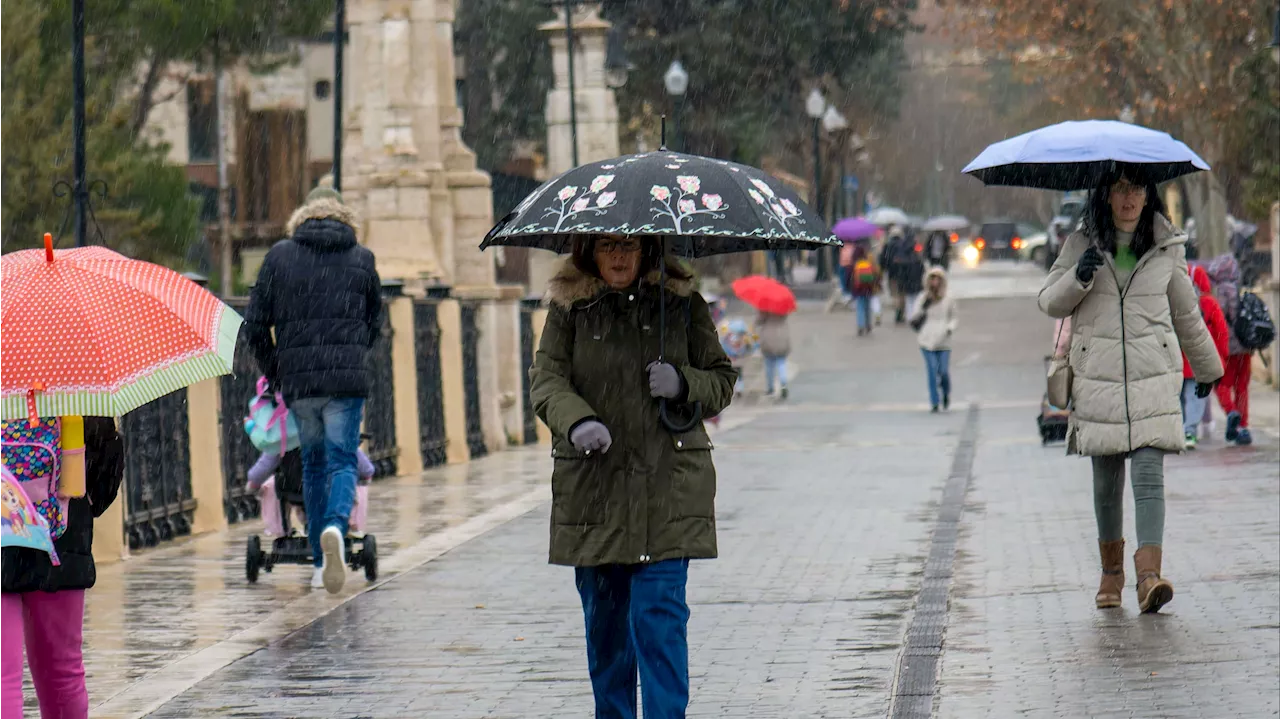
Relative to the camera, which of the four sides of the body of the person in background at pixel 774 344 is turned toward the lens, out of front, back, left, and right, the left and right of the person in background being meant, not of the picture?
back

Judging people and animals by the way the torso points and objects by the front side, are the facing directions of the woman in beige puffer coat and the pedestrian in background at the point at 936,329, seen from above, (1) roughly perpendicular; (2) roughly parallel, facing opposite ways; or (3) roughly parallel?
roughly parallel

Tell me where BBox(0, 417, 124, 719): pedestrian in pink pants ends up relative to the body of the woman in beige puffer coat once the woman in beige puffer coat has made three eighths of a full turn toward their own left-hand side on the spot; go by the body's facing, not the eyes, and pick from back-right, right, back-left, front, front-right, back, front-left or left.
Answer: back

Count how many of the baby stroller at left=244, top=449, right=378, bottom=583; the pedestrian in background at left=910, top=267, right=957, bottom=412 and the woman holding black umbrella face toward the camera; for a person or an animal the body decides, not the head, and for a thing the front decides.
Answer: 2

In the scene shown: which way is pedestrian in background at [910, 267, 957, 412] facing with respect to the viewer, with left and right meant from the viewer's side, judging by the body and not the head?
facing the viewer

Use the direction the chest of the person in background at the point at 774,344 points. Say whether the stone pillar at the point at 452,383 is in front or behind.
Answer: behind

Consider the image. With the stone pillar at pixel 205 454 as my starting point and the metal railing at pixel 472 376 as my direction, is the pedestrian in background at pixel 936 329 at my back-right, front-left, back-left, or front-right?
front-right

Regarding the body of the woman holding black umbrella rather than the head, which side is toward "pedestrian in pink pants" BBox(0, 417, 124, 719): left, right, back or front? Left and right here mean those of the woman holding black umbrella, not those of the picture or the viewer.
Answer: right

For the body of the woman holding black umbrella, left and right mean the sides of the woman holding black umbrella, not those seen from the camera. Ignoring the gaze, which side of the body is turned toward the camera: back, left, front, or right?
front

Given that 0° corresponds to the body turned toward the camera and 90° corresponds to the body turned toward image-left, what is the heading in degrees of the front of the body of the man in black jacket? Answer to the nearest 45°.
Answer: approximately 180°

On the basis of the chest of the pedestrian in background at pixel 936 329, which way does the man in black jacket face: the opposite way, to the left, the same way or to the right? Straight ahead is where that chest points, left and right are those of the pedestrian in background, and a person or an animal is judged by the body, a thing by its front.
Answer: the opposite way

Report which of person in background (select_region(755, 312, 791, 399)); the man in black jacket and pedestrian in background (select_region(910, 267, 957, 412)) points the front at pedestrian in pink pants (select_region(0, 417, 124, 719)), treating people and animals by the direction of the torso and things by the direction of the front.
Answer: pedestrian in background (select_region(910, 267, 957, 412))

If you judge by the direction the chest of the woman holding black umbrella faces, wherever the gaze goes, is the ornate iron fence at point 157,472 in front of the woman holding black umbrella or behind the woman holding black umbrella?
behind

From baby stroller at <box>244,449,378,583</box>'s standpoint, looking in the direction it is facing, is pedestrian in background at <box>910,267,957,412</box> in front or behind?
in front

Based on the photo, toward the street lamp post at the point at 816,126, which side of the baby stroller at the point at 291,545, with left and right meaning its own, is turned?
front
